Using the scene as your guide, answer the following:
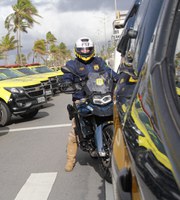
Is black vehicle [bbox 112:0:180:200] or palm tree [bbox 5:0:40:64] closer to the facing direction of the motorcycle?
the black vehicle

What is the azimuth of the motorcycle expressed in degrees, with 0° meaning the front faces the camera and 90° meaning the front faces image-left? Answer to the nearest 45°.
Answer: approximately 315°

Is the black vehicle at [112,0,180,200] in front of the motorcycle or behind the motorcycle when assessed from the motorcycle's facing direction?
in front

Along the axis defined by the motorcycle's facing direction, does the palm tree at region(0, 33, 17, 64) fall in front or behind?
behind
